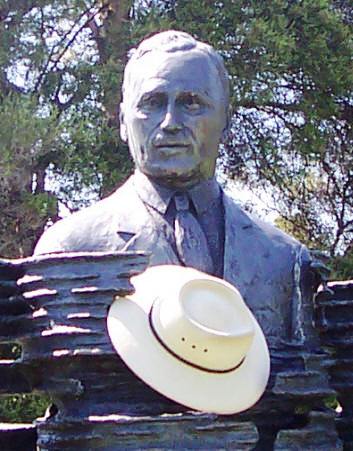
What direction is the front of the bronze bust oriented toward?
toward the camera
